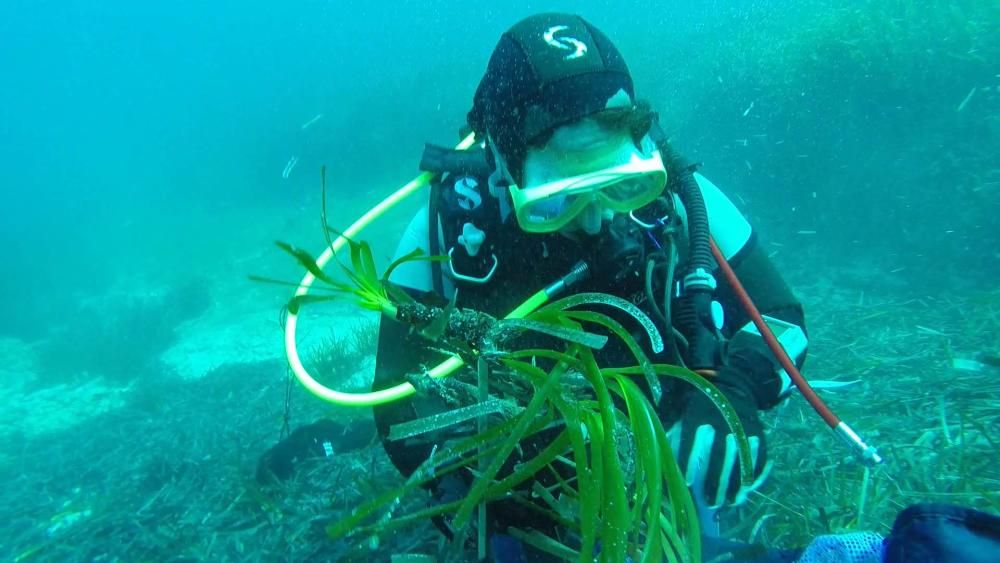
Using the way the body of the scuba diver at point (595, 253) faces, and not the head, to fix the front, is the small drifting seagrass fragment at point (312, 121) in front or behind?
behind

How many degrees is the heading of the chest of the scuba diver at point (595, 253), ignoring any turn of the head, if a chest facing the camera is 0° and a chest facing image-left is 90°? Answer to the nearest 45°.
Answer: approximately 0°
